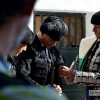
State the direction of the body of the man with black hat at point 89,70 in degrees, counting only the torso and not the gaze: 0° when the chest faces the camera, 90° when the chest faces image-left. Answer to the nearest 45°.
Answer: approximately 45°

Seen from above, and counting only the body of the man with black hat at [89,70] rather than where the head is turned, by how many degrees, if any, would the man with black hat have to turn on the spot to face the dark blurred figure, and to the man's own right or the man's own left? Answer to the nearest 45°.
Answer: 0° — they already face them

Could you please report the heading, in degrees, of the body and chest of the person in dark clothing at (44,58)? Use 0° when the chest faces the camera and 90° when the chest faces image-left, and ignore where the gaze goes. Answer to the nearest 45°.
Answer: approximately 315°

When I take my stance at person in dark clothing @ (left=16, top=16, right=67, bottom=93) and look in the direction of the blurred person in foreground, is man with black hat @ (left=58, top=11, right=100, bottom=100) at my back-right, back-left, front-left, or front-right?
back-left

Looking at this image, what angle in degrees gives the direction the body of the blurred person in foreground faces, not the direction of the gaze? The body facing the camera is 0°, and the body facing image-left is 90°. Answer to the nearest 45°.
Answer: approximately 225°
